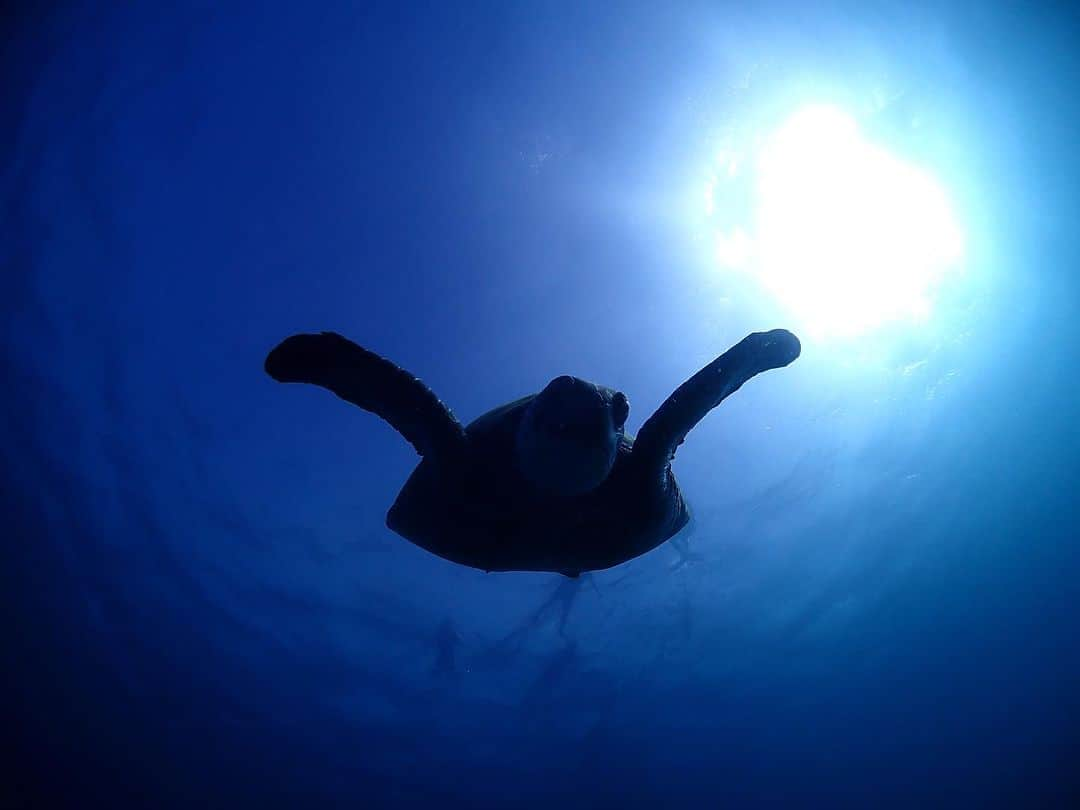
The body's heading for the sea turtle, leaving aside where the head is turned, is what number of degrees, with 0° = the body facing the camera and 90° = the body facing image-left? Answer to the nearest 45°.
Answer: approximately 0°
